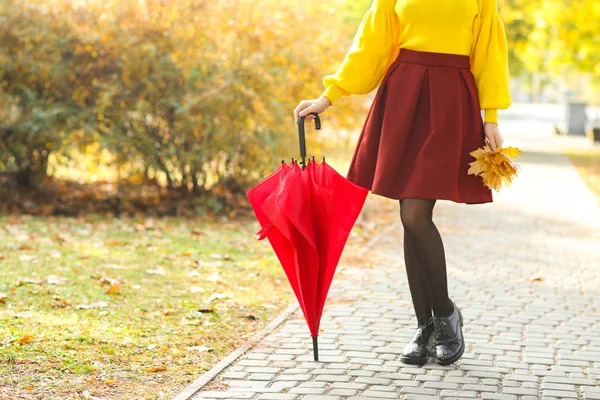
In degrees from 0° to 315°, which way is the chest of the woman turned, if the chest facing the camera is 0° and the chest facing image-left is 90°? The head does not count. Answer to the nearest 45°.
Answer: approximately 0°

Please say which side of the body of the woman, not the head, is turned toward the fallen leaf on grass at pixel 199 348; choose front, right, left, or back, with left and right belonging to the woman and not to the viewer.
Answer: right

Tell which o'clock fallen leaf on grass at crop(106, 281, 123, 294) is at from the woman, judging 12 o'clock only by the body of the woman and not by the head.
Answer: The fallen leaf on grass is roughly at 4 o'clock from the woman.

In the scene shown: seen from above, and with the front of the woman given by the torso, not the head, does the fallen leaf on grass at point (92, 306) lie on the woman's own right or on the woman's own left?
on the woman's own right

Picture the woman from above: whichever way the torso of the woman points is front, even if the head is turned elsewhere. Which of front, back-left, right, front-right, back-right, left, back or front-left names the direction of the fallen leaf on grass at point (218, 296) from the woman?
back-right

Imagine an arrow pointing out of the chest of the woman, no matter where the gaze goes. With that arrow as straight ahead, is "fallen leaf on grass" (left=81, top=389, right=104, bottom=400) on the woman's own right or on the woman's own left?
on the woman's own right

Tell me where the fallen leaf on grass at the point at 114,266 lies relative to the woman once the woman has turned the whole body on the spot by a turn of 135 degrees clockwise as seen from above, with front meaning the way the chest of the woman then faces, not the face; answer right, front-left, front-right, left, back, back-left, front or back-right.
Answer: front

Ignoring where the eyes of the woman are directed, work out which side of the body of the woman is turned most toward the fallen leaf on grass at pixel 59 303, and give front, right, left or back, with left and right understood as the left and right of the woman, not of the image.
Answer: right

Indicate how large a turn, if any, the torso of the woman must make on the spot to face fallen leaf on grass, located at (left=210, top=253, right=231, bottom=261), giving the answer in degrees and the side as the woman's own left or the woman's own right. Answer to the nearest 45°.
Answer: approximately 135° to the woman's own right

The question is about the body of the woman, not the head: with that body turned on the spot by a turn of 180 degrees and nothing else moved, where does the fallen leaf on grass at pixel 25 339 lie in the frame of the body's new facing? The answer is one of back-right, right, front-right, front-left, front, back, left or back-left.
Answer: left

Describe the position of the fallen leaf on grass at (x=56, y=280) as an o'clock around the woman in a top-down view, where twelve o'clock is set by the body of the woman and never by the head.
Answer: The fallen leaf on grass is roughly at 4 o'clock from the woman.

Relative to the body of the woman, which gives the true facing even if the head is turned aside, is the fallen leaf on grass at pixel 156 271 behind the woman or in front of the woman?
behind
